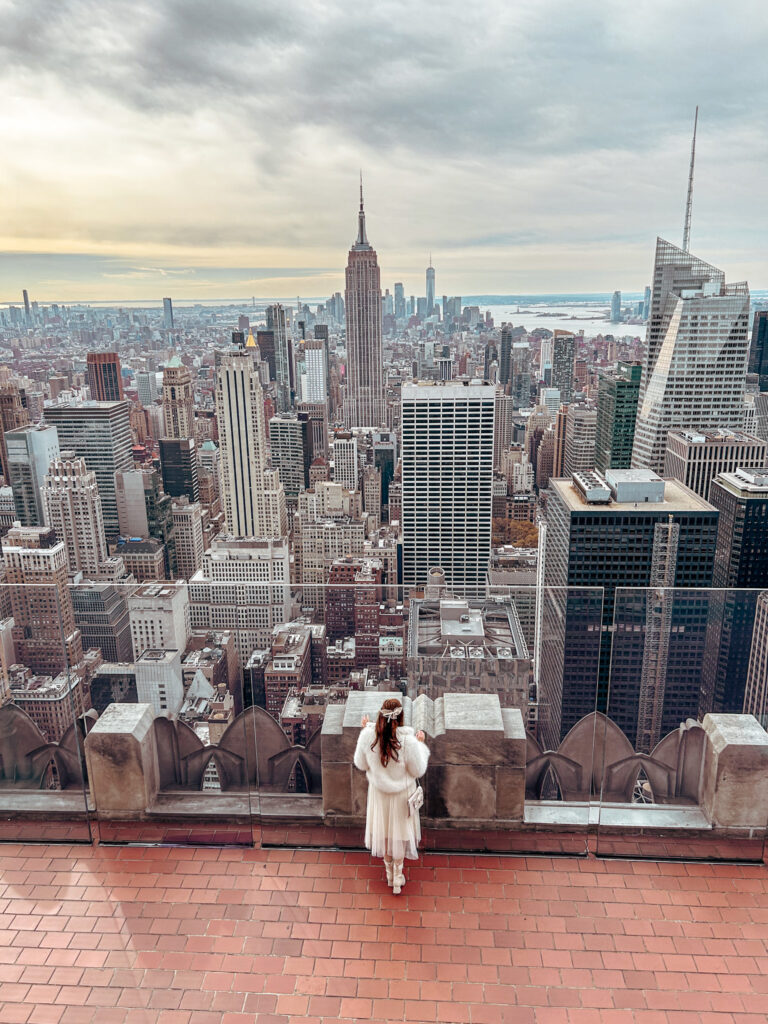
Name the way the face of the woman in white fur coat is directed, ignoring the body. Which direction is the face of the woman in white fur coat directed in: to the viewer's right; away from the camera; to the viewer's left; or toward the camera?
away from the camera

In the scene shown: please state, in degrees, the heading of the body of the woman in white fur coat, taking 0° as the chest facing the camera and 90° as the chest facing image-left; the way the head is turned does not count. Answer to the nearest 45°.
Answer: approximately 180°

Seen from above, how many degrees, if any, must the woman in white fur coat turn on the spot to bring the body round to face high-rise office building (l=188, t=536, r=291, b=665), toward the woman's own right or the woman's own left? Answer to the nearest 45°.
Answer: approximately 45° to the woman's own left

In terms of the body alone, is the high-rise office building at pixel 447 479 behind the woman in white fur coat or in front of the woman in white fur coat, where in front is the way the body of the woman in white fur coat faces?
in front

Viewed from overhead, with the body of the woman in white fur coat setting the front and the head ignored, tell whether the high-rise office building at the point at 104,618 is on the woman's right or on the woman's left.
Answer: on the woman's left

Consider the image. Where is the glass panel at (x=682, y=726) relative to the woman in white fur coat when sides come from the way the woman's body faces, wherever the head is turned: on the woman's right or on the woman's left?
on the woman's right

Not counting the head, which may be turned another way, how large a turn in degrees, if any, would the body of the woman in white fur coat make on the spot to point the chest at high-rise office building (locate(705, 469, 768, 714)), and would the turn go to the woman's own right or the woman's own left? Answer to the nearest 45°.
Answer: approximately 45° to the woman's own right

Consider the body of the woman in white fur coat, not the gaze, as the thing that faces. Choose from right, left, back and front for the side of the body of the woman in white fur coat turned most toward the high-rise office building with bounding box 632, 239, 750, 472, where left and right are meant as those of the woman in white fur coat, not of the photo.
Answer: front

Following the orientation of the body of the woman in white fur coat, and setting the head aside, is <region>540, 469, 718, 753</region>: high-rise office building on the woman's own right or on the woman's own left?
on the woman's own right

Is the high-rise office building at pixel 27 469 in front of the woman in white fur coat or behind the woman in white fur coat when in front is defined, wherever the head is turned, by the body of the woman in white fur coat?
in front

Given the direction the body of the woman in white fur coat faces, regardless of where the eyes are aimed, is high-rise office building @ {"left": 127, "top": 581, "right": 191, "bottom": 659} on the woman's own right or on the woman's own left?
on the woman's own left
